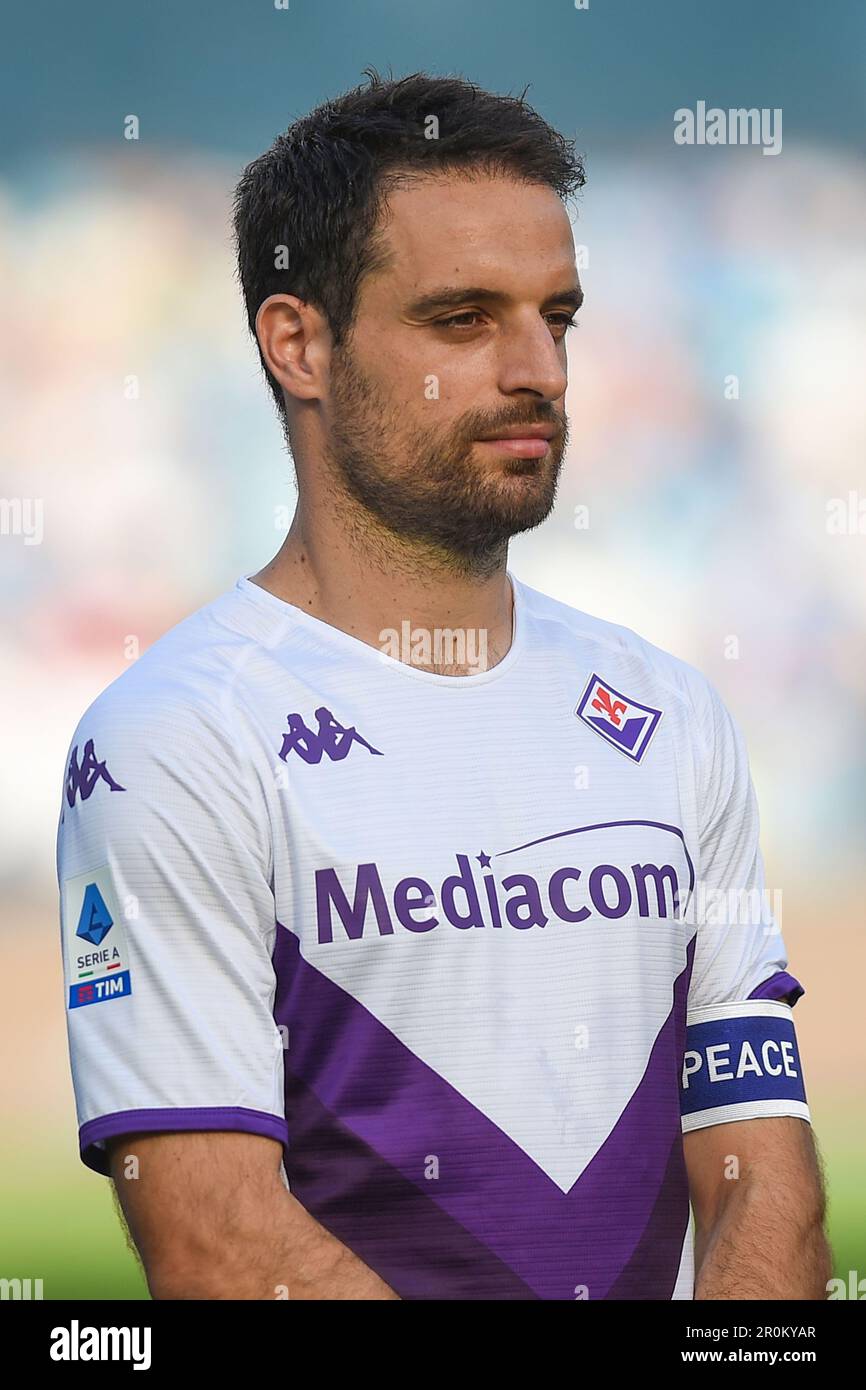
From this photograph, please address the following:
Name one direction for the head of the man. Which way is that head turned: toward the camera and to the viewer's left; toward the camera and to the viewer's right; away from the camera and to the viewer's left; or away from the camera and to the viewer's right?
toward the camera and to the viewer's right

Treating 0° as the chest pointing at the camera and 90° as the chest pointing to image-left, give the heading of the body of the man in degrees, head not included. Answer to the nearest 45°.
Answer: approximately 315°
